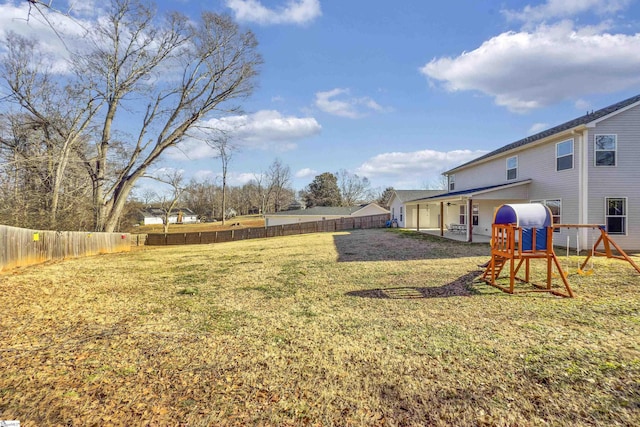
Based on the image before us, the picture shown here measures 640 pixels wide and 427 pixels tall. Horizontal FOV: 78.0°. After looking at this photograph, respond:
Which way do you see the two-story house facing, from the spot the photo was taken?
facing away from the viewer and to the right of the viewer

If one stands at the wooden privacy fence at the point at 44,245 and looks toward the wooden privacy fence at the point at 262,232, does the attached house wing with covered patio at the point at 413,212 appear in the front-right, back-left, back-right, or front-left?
front-right

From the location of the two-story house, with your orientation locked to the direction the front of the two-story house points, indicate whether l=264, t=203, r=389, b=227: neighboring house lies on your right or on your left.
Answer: on your left

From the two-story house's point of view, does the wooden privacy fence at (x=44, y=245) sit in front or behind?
behind

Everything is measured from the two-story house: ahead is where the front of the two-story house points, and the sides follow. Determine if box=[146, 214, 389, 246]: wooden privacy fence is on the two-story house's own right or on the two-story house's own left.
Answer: on the two-story house's own left

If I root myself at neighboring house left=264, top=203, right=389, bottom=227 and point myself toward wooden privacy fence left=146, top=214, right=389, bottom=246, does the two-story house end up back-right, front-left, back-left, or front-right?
front-left

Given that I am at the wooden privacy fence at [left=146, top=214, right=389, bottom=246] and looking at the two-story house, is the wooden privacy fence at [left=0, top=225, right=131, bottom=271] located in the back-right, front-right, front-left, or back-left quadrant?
front-right

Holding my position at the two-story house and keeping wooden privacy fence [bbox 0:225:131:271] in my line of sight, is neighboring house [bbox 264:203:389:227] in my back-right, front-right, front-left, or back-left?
front-right
